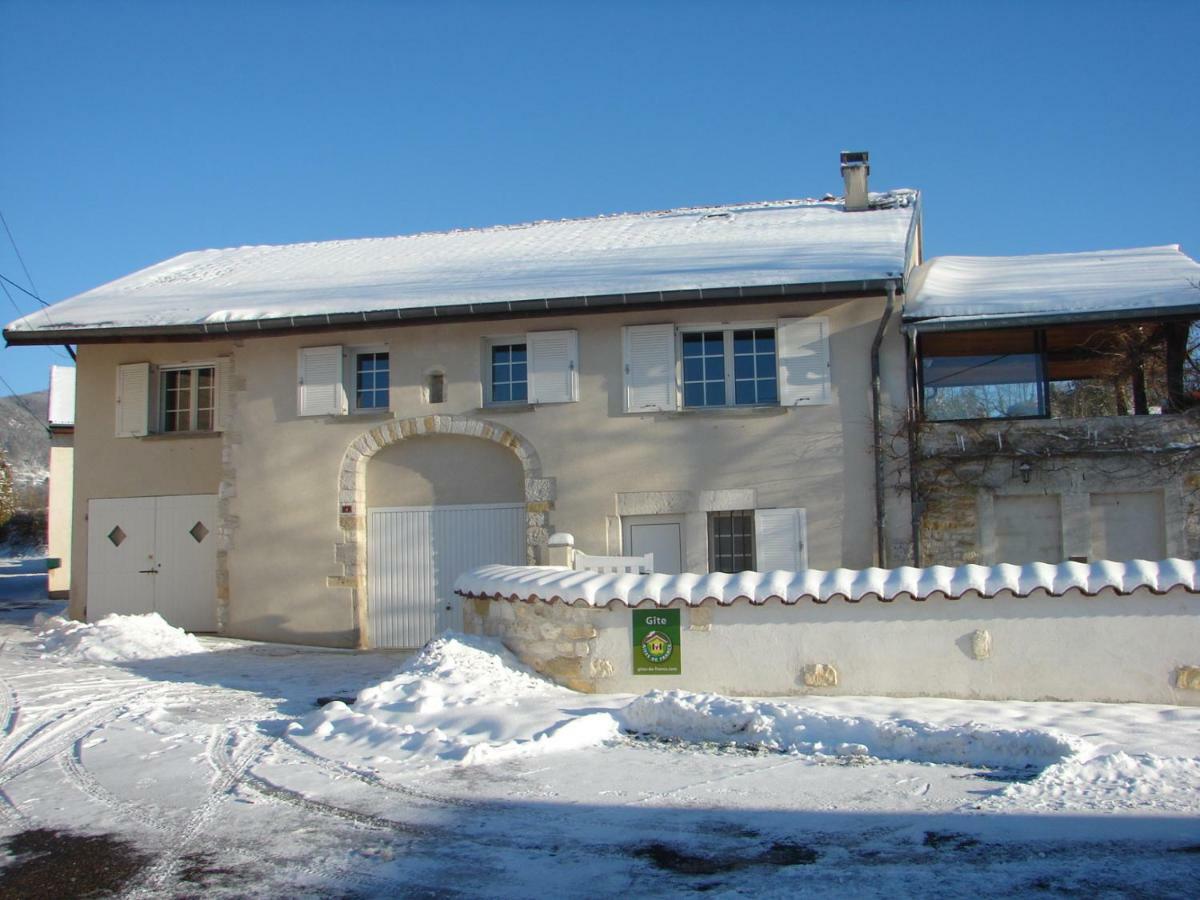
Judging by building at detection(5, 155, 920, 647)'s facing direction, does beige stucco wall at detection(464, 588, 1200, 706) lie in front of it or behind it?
in front

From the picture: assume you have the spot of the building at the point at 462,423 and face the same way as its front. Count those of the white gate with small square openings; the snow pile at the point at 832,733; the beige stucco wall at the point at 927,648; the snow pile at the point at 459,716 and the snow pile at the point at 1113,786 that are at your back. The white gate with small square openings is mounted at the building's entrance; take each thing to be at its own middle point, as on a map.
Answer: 0

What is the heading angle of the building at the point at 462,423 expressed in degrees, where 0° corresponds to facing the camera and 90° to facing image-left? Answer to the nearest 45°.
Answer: approximately 0°

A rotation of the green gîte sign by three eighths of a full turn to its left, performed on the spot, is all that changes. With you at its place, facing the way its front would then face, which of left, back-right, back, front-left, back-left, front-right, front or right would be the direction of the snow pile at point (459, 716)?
back

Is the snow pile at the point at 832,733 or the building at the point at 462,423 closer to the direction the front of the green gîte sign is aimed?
the snow pile

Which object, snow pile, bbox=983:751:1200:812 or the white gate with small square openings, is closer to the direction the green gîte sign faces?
the snow pile

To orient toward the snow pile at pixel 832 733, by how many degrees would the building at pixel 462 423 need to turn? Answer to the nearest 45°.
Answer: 0° — it already faces it

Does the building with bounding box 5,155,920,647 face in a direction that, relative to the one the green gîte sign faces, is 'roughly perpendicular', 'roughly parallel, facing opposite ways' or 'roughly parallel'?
roughly parallel

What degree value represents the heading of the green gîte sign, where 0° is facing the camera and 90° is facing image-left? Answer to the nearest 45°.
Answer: approximately 0°

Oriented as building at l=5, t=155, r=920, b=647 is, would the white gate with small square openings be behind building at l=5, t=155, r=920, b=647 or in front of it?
in front

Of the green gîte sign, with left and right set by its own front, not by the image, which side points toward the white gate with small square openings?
back

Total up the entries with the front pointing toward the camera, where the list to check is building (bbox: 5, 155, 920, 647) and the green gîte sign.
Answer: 2

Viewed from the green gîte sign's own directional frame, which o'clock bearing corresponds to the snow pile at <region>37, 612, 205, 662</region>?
The snow pile is roughly at 4 o'clock from the green gîte sign.

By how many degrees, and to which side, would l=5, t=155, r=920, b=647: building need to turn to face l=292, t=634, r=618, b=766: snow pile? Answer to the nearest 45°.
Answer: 0° — it already faces it

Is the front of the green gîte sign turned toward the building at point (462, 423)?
no
